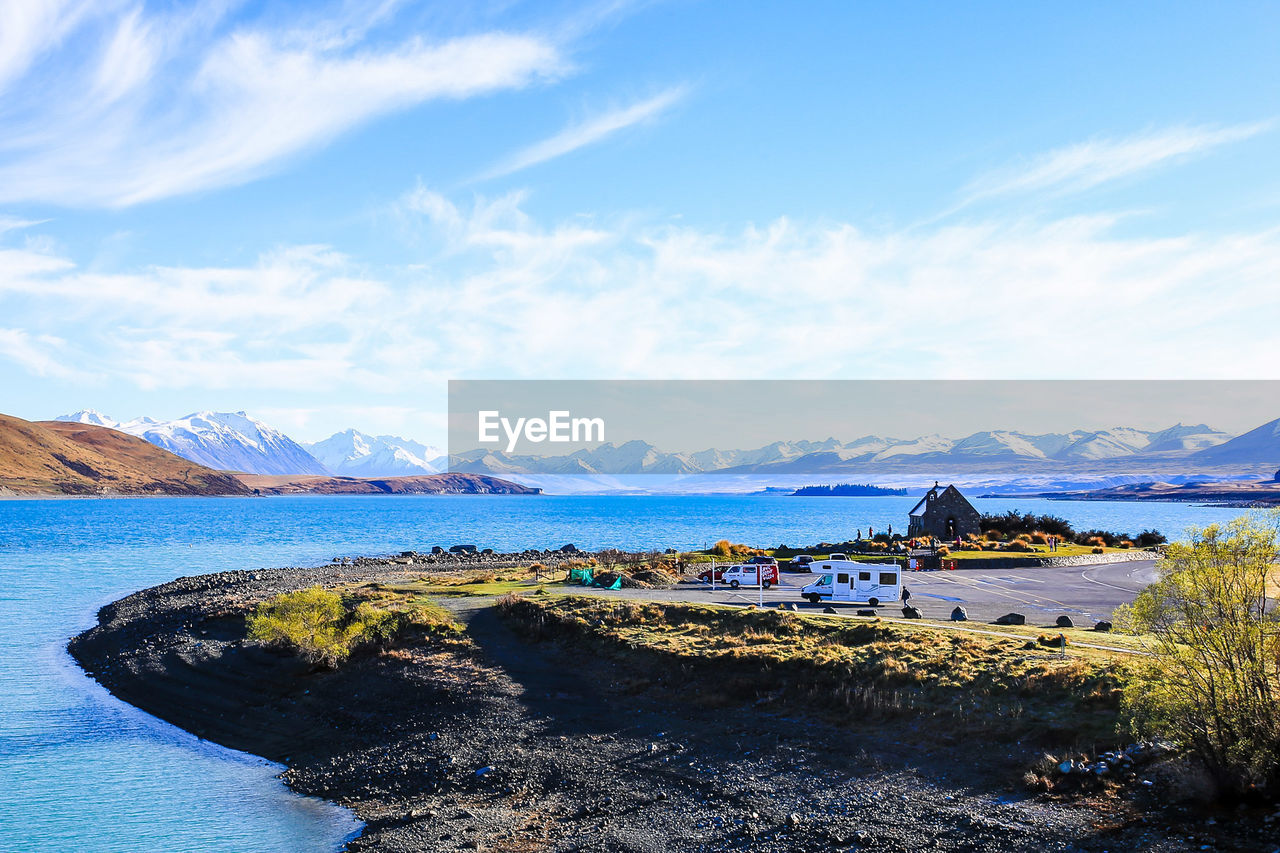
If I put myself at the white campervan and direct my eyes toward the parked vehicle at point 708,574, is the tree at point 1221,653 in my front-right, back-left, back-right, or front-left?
back-left

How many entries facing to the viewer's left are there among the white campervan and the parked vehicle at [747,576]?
2

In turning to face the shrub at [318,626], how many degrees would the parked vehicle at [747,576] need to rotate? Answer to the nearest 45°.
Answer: approximately 45° to its left

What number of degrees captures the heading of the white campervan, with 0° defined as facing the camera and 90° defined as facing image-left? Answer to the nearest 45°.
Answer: approximately 90°

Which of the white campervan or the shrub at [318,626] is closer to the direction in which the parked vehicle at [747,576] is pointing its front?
the shrub

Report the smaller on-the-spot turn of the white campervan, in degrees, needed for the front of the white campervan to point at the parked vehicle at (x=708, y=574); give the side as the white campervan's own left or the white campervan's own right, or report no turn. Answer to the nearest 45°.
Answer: approximately 45° to the white campervan's own right

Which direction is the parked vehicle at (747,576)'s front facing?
to the viewer's left

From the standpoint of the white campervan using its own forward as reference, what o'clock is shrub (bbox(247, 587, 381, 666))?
The shrub is roughly at 11 o'clock from the white campervan.
